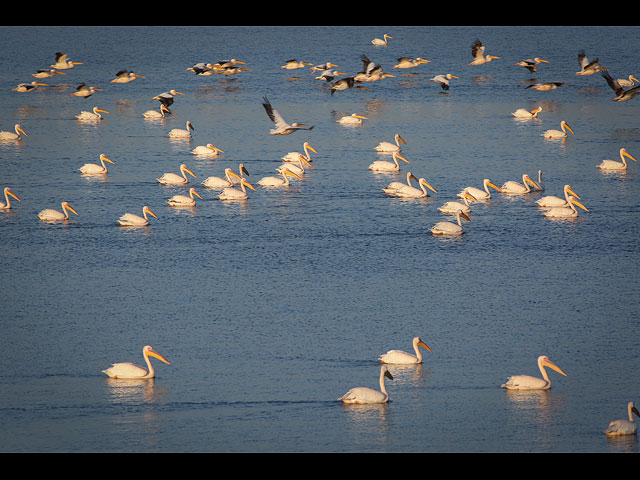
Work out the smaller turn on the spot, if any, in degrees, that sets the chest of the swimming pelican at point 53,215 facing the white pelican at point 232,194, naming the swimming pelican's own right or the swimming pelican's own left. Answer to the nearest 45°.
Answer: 0° — it already faces it

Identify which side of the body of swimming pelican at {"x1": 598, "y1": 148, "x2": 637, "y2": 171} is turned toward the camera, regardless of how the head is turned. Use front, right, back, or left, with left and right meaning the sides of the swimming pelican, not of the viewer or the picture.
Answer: right

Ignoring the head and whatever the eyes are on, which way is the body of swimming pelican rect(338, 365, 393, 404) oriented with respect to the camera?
to the viewer's right

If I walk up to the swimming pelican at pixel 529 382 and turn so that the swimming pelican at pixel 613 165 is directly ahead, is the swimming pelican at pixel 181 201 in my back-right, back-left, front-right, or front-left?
front-left

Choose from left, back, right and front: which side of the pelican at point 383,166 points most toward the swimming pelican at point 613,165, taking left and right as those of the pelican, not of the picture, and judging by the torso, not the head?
front

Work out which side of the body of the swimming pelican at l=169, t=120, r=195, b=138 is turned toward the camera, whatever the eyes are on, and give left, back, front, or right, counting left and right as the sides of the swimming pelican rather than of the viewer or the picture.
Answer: right

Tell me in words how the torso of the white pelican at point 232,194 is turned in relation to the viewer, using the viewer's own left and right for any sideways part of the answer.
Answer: facing to the right of the viewer

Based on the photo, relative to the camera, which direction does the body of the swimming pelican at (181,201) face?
to the viewer's right

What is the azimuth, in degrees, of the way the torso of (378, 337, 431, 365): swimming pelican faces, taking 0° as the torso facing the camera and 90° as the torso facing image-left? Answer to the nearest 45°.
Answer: approximately 270°

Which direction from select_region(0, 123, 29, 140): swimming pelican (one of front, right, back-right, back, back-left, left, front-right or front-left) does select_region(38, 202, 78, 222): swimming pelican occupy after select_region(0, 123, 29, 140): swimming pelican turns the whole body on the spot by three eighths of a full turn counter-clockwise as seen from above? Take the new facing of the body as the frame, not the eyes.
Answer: back-left

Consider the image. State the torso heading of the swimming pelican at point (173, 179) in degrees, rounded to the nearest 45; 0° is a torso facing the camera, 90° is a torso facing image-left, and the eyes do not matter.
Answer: approximately 270°

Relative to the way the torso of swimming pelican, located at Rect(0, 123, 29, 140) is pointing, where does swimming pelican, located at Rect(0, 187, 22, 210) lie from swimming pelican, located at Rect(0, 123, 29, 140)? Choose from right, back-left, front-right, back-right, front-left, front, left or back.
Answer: right

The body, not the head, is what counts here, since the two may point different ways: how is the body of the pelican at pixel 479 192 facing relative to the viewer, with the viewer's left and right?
facing to the right of the viewer

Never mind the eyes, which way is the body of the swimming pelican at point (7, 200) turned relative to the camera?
to the viewer's right

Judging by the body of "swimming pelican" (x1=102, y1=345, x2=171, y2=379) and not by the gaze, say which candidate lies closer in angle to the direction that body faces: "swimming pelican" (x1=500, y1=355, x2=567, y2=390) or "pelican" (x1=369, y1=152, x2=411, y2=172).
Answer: the swimming pelican
